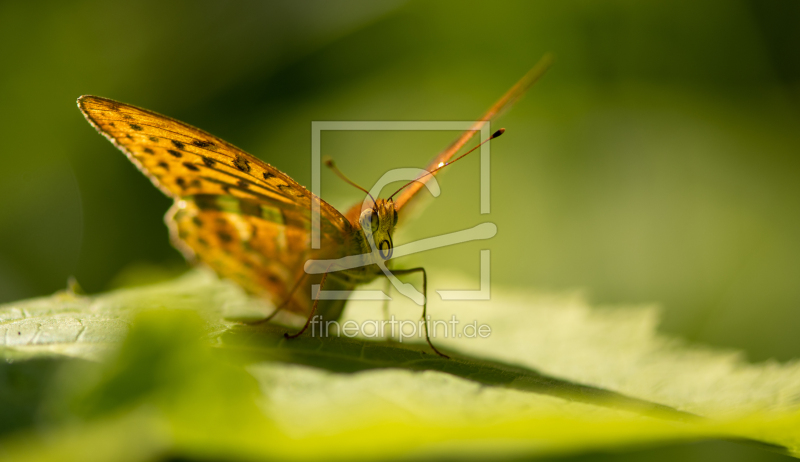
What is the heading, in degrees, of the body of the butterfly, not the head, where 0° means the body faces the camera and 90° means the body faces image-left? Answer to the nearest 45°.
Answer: approximately 315°
